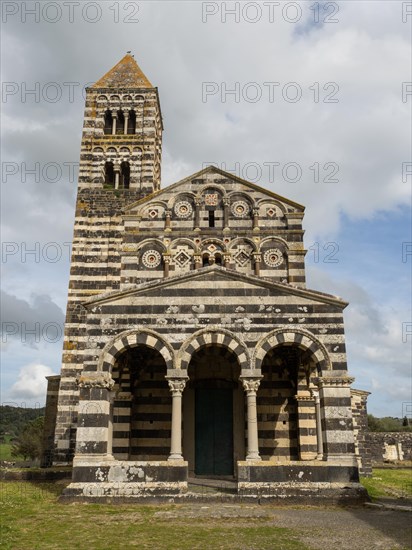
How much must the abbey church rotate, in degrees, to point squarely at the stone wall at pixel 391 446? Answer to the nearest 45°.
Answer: approximately 135° to its left

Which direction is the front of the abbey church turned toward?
toward the camera
